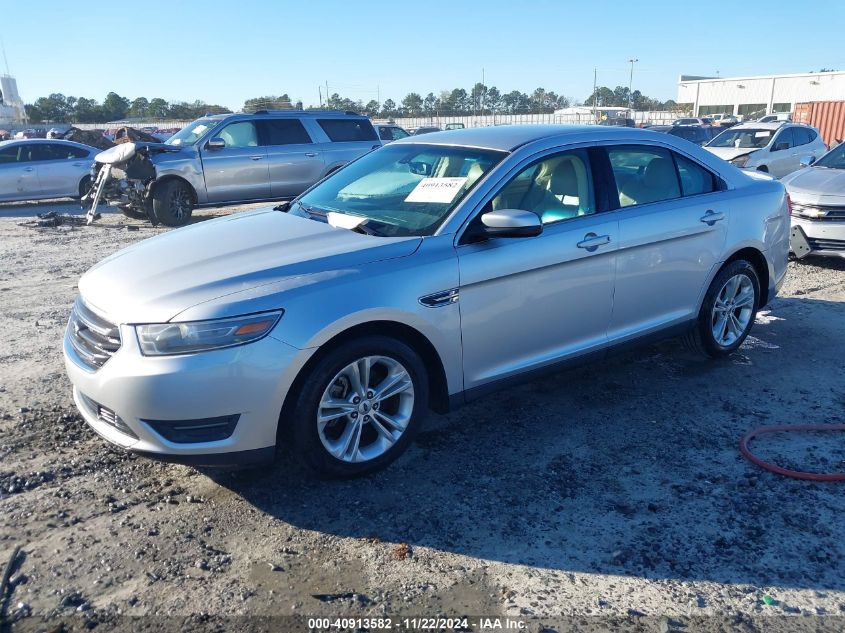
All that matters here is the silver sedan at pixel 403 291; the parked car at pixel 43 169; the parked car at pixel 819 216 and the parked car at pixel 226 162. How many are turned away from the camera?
0

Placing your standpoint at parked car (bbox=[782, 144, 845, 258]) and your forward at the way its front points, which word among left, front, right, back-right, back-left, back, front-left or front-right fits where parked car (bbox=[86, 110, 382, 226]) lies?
front-right

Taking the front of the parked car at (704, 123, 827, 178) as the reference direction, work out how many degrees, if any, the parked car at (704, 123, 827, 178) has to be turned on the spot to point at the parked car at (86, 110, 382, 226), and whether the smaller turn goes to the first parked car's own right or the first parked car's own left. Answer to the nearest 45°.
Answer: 0° — it already faces it

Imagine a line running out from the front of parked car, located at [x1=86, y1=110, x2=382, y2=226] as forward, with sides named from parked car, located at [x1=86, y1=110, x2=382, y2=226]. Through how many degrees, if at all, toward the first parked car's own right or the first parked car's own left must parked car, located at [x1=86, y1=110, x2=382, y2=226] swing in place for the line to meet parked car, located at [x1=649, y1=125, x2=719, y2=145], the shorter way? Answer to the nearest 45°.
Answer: approximately 180°

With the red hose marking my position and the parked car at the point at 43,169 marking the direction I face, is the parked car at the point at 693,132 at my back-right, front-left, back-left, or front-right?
front-right

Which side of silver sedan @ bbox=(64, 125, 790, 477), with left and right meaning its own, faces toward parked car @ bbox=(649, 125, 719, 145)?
back

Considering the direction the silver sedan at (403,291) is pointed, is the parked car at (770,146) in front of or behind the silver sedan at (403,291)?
behind

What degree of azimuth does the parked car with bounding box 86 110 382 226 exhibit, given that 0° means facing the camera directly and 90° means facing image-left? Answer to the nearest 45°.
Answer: approximately 45°

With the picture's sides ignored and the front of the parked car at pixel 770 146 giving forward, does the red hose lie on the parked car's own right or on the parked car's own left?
on the parked car's own left

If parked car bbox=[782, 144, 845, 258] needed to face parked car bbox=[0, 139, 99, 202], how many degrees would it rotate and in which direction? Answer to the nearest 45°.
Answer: approximately 45° to its right

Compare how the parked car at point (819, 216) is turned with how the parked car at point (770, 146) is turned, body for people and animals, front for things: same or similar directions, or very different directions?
same or similar directions
